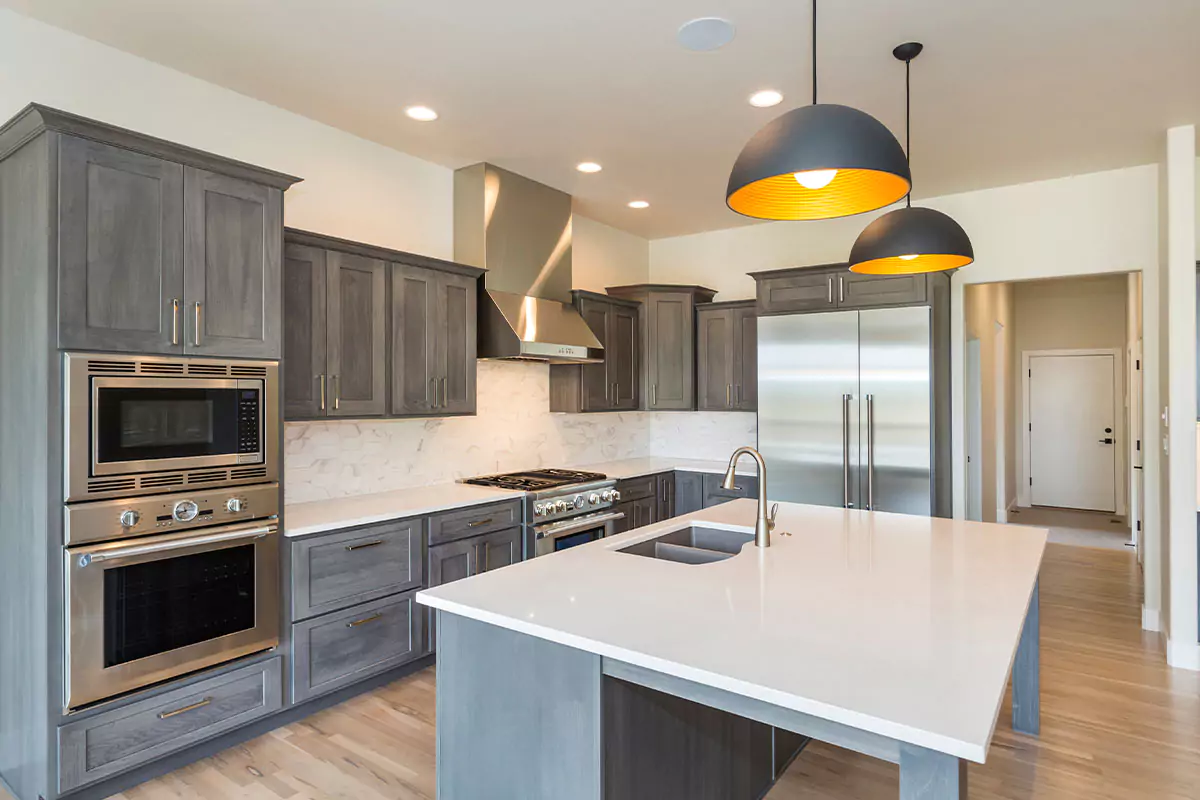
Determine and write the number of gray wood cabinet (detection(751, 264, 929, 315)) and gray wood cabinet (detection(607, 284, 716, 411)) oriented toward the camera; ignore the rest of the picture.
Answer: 2

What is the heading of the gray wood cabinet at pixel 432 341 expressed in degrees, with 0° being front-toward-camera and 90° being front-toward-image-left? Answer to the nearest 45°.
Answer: approximately 315°

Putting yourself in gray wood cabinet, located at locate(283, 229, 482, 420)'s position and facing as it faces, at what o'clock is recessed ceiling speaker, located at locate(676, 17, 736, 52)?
The recessed ceiling speaker is roughly at 12 o'clock from the gray wood cabinet.

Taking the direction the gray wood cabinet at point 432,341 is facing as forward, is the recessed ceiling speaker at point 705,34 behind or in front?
in front

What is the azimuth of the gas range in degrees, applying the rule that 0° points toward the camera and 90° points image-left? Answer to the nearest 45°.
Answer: approximately 315°

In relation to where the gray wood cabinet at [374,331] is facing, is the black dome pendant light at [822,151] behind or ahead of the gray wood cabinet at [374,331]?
ahead

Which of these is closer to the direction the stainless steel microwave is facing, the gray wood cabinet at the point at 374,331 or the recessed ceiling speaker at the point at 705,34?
the recessed ceiling speaker
